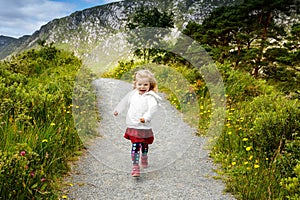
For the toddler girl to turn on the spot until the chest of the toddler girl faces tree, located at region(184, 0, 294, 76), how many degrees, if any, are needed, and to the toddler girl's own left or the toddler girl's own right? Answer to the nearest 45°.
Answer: approximately 180°

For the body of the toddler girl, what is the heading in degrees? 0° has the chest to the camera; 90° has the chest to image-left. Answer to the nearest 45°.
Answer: approximately 0°
